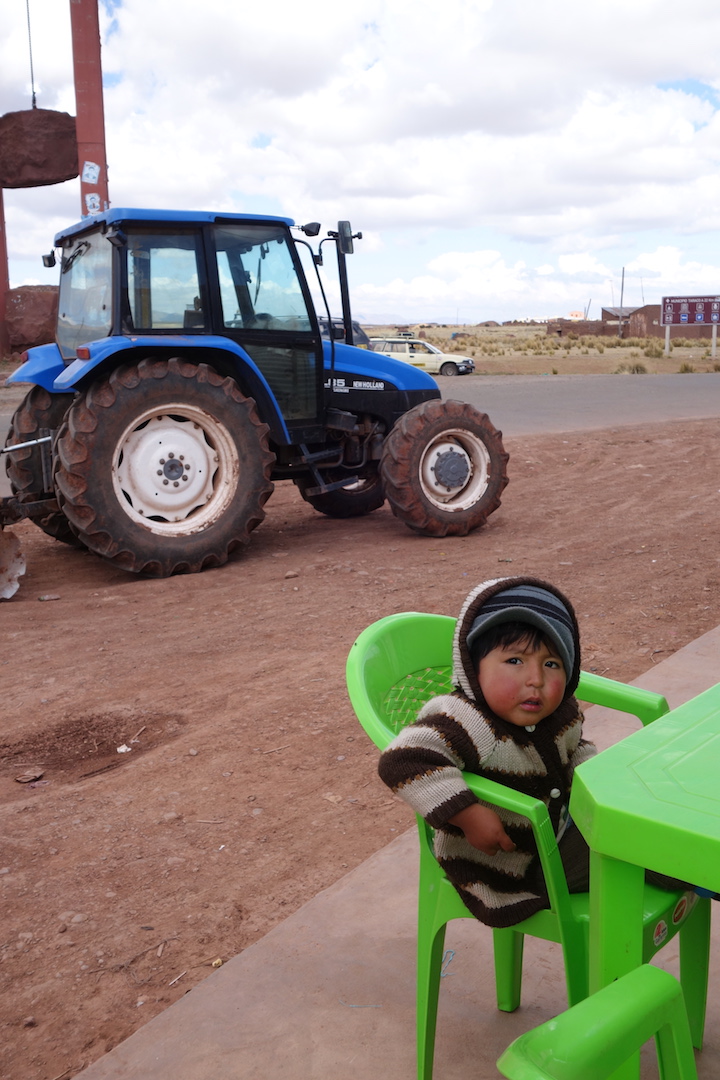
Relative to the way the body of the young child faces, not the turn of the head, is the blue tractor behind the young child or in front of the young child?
behind

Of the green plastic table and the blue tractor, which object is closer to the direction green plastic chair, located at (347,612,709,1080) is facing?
the green plastic table

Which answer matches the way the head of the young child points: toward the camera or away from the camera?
toward the camera

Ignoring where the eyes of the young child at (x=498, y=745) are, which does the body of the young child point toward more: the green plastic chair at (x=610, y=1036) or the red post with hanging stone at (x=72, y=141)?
the green plastic chair

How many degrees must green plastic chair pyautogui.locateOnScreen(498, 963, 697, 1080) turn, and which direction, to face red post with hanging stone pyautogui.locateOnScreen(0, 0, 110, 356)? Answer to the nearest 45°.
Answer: approximately 90° to its left

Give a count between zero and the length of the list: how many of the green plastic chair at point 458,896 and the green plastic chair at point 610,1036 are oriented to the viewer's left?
0

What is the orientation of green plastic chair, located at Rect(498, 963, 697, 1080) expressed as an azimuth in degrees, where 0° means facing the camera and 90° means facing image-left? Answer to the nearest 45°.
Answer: approximately 225°

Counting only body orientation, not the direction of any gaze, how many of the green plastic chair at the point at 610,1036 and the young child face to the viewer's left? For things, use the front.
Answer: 0

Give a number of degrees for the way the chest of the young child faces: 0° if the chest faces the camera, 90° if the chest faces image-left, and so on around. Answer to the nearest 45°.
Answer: approximately 315°

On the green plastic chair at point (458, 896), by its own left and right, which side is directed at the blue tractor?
back

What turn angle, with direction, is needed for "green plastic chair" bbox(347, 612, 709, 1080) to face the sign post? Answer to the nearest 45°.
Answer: approximately 135° to its left

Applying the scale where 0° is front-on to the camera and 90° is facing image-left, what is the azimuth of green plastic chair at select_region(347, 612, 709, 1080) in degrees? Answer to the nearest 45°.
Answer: approximately 315°
